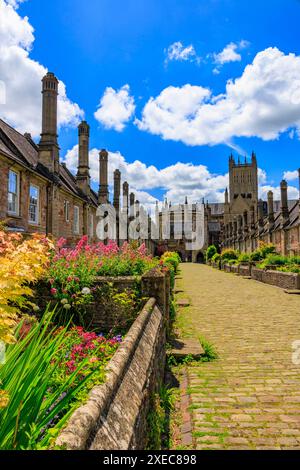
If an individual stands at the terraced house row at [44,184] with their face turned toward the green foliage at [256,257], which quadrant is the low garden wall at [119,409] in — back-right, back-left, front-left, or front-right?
back-right

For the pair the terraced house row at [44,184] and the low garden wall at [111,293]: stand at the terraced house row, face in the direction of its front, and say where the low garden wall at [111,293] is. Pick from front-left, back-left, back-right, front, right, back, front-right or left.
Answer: front-right

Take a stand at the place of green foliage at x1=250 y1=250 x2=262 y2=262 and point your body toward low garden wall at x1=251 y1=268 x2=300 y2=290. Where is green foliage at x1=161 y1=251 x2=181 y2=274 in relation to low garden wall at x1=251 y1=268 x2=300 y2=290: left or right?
right

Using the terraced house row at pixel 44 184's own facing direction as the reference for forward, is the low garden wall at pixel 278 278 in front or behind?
in front

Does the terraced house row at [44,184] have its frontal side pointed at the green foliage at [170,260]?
no

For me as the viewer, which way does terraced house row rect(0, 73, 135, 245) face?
facing the viewer and to the right of the viewer

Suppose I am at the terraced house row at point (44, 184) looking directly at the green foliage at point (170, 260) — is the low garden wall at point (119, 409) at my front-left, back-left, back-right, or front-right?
back-right

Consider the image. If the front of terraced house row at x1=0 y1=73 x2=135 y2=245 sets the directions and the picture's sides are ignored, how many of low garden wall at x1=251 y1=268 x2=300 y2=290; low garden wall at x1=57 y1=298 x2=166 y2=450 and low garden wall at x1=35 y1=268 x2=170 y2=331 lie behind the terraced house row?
0

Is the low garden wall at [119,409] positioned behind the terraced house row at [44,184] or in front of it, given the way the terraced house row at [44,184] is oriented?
in front

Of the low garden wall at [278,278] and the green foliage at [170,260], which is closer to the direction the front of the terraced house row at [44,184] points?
the low garden wall

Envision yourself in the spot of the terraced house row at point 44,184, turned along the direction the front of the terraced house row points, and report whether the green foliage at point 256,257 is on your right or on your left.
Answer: on your left
